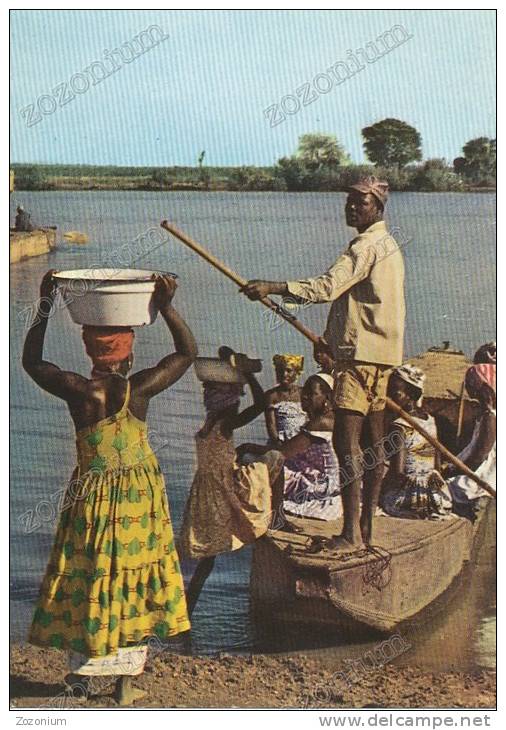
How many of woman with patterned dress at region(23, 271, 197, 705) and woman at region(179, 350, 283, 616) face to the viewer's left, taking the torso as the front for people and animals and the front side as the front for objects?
0

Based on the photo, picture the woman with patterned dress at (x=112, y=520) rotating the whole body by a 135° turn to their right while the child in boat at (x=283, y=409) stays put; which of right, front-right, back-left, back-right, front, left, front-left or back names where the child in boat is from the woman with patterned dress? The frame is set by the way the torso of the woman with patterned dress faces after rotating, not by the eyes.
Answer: front-left

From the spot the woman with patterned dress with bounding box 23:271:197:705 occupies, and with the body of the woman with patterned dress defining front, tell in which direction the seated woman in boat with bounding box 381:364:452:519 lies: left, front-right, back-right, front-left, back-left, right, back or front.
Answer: right

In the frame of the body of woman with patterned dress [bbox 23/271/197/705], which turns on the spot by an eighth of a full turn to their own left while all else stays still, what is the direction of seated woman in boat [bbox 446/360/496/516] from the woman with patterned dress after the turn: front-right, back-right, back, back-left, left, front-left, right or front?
back-right

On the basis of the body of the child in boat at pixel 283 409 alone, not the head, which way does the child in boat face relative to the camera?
toward the camera

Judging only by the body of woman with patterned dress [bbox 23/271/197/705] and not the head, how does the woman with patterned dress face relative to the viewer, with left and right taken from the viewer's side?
facing away from the viewer

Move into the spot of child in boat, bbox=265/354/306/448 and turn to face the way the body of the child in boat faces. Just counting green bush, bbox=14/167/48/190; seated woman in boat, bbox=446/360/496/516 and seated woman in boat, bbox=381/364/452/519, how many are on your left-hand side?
2

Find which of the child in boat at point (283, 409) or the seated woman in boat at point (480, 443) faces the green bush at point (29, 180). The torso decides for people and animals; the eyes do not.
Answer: the seated woman in boat

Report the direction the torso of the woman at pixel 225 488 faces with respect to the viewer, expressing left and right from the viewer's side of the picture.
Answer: facing away from the viewer and to the right of the viewer

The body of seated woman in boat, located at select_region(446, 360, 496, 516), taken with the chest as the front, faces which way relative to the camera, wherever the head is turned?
to the viewer's left

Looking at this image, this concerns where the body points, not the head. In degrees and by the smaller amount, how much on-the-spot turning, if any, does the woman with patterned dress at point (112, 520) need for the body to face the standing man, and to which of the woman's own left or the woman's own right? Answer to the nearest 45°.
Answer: approximately 90° to the woman's own right

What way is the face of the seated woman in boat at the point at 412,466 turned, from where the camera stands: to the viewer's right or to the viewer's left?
to the viewer's left
